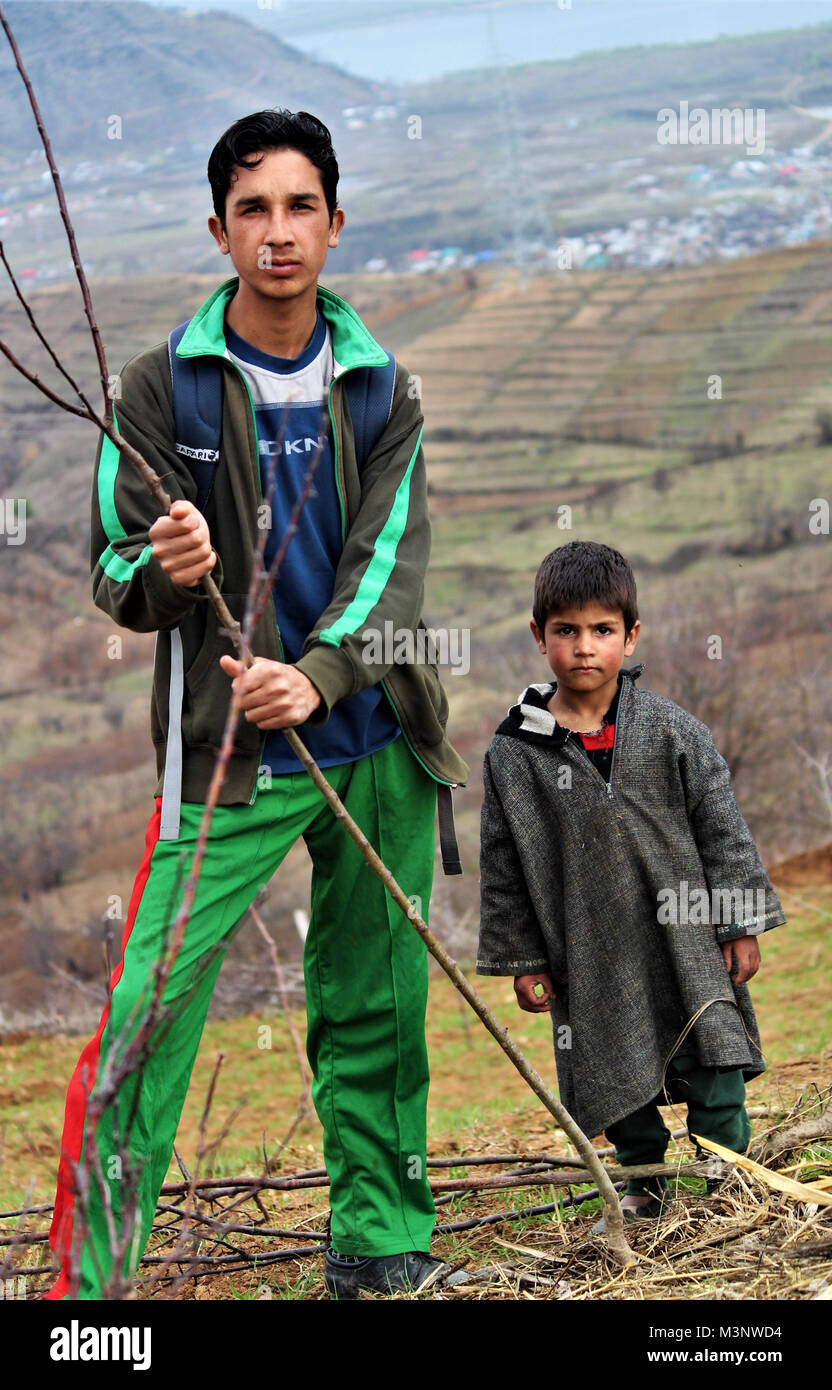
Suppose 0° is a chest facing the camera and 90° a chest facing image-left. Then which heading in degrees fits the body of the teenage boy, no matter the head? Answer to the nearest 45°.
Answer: approximately 0°

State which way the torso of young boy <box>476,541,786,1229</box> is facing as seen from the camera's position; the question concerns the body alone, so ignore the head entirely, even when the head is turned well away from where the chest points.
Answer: toward the camera

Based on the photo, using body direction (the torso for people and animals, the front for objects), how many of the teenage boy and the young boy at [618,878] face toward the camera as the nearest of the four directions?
2
